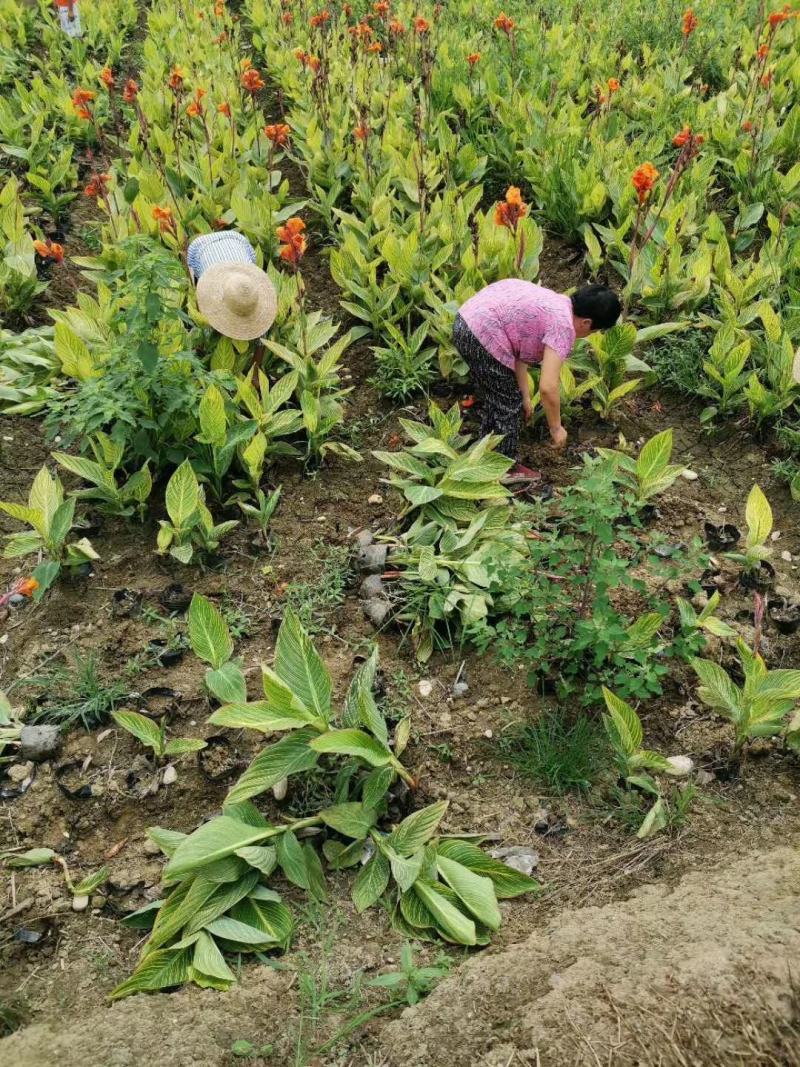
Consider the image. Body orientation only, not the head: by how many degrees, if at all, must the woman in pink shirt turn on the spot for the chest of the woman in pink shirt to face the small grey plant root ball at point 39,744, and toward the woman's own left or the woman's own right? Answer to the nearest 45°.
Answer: approximately 135° to the woman's own right

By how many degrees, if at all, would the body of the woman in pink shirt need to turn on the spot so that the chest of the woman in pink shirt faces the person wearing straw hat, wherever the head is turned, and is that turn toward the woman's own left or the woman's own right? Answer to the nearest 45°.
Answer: approximately 180°

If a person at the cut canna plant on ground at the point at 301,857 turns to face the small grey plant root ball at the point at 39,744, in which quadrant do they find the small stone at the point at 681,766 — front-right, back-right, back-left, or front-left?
back-right

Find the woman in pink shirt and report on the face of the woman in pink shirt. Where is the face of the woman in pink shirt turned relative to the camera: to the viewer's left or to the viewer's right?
to the viewer's right

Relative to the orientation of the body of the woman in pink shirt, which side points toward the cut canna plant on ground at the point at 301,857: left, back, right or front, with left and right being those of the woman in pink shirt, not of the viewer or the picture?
right

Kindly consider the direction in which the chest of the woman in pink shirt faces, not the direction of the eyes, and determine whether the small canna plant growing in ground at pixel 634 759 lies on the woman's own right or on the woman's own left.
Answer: on the woman's own right

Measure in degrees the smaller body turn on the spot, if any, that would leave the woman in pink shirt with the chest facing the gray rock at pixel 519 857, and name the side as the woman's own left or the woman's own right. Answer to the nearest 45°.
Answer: approximately 90° to the woman's own right

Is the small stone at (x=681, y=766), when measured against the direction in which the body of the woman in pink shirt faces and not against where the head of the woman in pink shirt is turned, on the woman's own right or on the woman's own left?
on the woman's own right

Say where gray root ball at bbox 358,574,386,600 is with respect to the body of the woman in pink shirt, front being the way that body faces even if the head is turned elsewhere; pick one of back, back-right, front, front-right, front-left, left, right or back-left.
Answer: right

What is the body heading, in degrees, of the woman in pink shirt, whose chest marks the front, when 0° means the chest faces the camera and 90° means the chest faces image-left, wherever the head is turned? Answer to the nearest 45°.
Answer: approximately 270°
